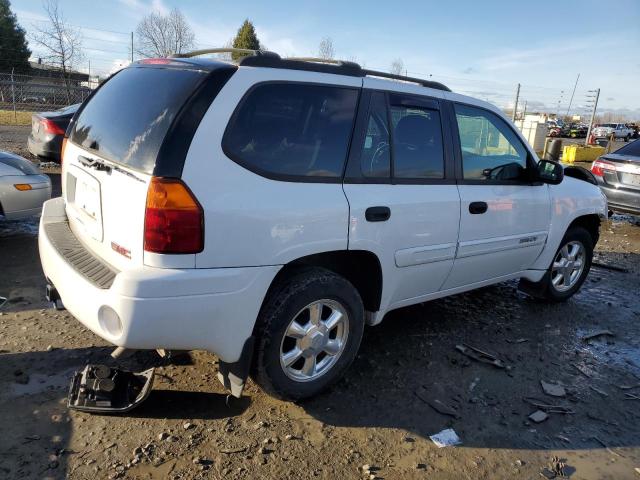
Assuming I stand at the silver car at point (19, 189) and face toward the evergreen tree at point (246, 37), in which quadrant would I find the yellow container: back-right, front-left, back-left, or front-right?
front-right

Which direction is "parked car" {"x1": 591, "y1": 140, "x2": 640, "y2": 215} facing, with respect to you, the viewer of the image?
facing away from the viewer and to the right of the viewer

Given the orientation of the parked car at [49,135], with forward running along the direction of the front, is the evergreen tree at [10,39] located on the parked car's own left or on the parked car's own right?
on the parked car's own left

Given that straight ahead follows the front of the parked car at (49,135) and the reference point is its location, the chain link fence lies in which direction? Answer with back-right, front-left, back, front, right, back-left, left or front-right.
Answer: front-left

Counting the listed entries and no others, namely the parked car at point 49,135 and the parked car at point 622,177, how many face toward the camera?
0

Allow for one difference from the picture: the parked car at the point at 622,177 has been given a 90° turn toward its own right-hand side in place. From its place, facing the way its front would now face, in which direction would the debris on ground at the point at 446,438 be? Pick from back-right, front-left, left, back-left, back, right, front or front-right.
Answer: front-right

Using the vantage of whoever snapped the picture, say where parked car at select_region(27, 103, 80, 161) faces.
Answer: facing away from the viewer and to the right of the viewer

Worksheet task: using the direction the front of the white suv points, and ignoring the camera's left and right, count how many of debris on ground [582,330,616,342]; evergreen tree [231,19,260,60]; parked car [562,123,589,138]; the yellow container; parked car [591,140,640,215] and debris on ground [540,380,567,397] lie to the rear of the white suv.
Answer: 0

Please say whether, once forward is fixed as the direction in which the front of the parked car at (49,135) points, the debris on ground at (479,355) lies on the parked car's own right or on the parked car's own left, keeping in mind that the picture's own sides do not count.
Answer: on the parked car's own right

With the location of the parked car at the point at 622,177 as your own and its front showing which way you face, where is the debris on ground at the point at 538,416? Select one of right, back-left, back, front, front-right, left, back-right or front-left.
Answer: back-right

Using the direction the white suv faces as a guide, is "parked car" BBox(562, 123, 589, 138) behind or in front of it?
in front

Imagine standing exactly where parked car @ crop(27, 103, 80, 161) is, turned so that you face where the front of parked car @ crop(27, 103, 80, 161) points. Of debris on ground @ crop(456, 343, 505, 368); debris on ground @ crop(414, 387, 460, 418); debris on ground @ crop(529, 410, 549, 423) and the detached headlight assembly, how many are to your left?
0

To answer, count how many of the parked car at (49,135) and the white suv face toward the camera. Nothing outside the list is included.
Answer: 0

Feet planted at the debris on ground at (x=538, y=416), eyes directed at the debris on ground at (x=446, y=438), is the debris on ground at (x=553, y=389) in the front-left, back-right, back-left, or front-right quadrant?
back-right

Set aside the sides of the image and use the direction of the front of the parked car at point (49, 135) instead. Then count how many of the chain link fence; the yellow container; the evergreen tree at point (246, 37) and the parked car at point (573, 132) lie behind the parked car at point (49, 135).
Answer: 0

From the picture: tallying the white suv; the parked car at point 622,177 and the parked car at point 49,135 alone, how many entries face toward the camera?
0

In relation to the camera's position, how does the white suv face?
facing away from the viewer and to the right of the viewer

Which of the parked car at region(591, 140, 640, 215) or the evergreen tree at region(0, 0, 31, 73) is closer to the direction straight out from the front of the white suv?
the parked car

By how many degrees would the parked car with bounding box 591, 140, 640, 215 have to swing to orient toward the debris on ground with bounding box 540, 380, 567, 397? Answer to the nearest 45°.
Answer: approximately 135° to its right
